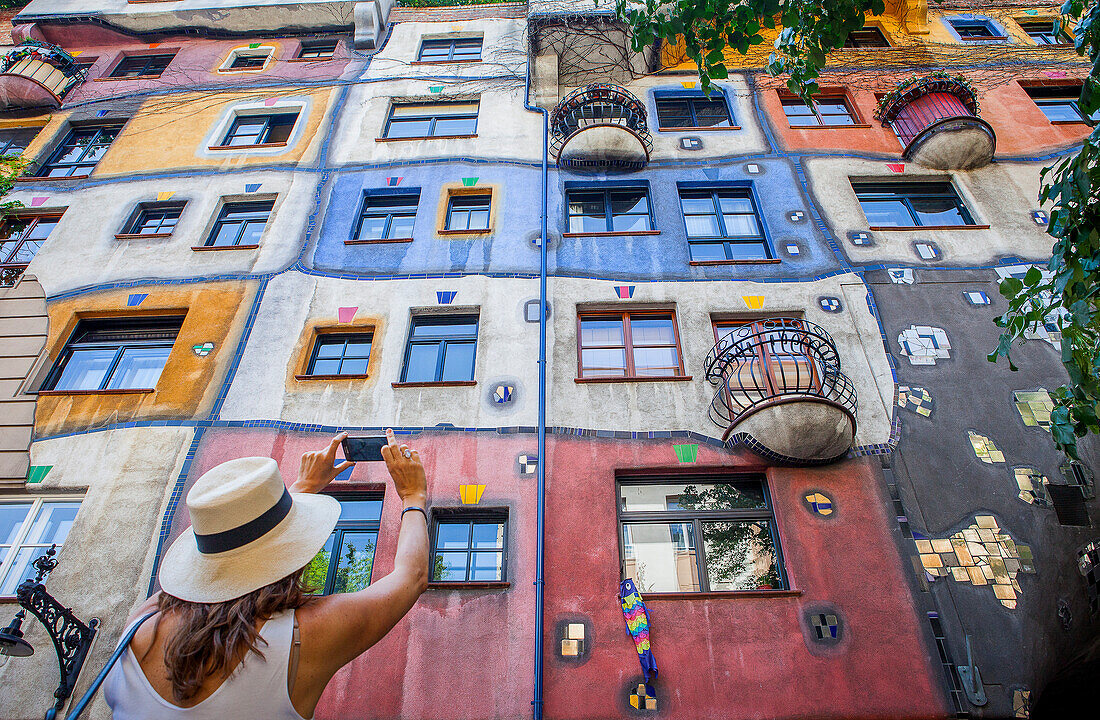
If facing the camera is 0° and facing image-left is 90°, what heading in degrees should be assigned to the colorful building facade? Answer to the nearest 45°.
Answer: approximately 0°
